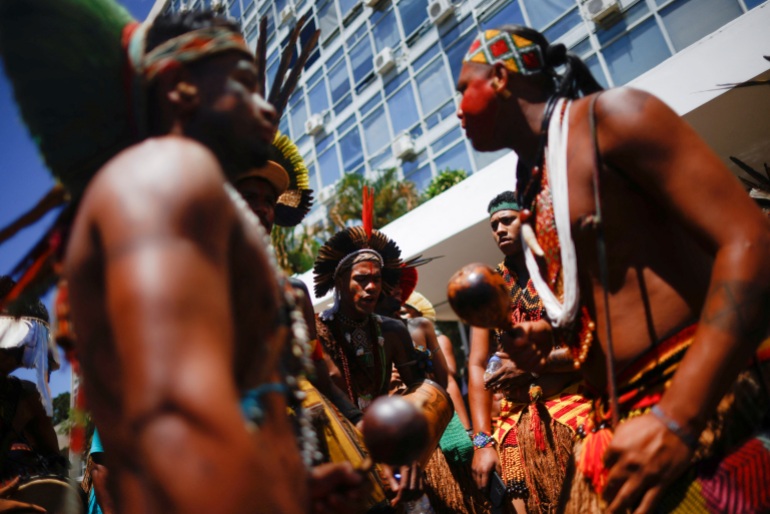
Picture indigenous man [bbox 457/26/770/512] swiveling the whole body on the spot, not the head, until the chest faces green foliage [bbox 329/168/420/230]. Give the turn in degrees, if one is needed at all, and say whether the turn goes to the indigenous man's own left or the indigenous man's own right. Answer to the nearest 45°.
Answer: approximately 90° to the indigenous man's own right

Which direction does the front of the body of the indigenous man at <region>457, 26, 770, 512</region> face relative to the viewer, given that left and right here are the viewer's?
facing to the left of the viewer

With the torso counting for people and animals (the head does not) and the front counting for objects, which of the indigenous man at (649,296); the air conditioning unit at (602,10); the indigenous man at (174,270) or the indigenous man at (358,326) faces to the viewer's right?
the indigenous man at (174,270)

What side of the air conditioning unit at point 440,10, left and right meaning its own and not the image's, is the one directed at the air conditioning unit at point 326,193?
right

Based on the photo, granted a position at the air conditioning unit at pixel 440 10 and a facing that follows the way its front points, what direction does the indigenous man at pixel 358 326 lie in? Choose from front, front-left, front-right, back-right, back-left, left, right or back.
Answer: front-left

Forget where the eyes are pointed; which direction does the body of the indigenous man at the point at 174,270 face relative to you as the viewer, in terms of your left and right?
facing to the right of the viewer

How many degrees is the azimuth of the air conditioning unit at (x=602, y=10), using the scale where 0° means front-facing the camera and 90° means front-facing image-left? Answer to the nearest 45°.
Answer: approximately 45°

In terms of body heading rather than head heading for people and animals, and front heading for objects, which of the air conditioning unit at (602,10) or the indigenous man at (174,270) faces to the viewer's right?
the indigenous man

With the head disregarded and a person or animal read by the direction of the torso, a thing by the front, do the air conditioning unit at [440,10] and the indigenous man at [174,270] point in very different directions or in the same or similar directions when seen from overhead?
very different directions

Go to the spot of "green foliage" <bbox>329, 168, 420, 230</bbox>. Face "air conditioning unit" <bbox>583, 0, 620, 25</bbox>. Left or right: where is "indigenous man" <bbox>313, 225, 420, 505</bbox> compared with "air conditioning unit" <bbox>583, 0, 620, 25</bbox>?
right

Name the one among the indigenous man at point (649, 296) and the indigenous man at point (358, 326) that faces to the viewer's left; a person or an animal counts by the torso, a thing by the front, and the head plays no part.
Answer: the indigenous man at point (649, 296)
